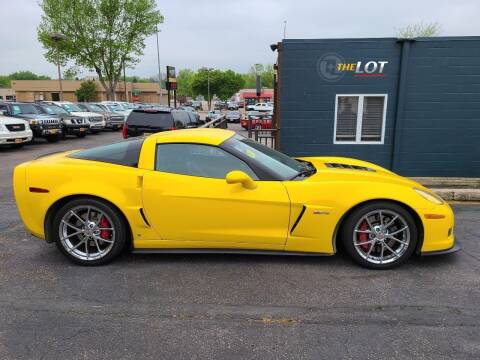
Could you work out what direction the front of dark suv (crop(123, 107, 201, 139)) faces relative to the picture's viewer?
facing away from the viewer and to the right of the viewer

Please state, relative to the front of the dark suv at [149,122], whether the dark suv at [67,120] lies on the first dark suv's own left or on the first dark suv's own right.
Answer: on the first dark suv's own left

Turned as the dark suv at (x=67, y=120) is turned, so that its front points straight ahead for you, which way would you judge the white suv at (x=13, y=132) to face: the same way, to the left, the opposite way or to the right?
the same way

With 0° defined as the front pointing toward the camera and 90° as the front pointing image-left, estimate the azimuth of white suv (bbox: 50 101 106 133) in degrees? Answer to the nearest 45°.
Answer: approximately 315°

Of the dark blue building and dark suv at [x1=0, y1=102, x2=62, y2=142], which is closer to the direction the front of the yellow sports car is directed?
the dark blue building

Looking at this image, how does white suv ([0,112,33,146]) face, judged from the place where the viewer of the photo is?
facing the viewer and to the right of the viewer

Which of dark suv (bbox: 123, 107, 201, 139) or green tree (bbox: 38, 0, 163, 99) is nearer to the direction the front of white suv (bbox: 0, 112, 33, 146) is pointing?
the dark suv

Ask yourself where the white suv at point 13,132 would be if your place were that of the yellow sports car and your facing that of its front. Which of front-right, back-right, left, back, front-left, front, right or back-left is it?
back-left

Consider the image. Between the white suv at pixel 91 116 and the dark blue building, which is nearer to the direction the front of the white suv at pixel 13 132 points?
the dark blue building

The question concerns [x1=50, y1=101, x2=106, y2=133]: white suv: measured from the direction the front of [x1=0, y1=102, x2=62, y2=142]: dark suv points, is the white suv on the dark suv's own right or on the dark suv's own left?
on the dark suv's own left

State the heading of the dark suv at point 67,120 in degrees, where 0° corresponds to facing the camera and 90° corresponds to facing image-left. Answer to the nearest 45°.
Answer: approximately 315°

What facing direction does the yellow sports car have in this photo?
to the viewer's right

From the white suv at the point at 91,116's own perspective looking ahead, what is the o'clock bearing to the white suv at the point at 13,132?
the white suv at the point at 13,132 is roughly at 2 o'clock from the white suv at the point at 91,116.

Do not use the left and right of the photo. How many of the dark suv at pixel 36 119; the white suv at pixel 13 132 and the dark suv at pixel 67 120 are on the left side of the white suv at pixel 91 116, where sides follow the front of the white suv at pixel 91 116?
0

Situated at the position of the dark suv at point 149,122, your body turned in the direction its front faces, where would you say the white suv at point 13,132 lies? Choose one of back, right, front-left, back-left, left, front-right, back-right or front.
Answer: left
